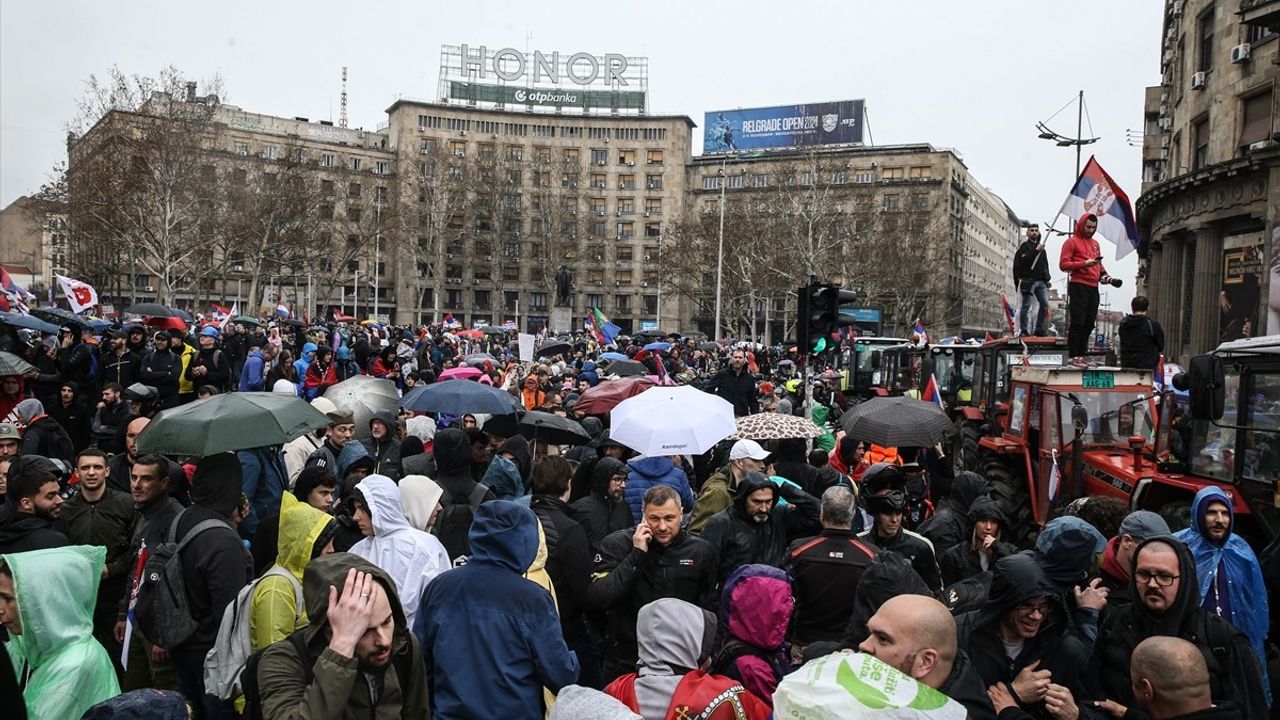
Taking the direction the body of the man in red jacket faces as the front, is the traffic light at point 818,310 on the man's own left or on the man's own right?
on the man's own right

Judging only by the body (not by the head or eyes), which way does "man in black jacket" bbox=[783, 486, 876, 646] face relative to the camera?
away from the camera

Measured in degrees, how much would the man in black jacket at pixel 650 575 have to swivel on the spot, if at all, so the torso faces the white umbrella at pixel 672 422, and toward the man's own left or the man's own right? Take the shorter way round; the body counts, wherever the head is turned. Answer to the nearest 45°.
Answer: approximately 180°

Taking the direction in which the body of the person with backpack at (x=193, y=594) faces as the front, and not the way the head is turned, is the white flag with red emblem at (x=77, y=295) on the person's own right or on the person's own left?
on the person's own left

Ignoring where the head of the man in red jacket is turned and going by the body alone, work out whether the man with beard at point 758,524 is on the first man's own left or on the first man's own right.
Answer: on the first man's own right

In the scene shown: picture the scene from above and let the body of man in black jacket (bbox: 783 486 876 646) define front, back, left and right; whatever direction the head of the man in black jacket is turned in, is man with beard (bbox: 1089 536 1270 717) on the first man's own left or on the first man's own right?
on the first man's own right

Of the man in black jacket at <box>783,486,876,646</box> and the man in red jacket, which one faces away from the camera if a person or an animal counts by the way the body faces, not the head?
the man in black jacket

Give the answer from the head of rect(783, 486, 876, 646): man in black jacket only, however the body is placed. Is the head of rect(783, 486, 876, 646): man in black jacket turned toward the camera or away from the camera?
away from the camera

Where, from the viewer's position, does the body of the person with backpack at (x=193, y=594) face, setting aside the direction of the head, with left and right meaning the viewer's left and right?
facing away from the viewer and to the right of the viewer
